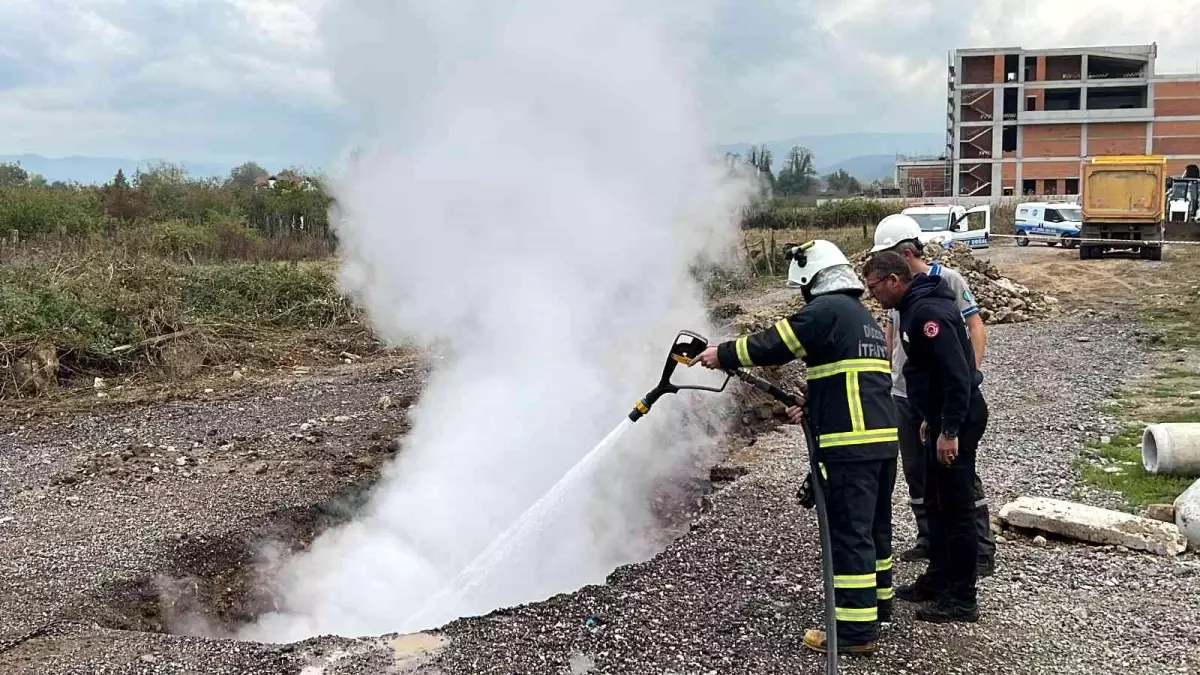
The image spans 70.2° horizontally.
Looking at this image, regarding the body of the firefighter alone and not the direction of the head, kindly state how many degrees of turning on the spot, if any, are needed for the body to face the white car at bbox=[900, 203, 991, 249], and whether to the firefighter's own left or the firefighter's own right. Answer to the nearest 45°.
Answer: approximately 45° to the firefighter's own right

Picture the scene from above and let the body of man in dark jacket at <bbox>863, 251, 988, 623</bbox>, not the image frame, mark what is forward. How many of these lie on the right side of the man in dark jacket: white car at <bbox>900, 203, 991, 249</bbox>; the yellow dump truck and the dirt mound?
3

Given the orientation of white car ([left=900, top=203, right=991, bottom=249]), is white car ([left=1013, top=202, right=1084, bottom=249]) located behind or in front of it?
behind

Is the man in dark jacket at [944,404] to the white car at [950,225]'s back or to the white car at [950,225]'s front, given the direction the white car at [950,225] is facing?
to the front

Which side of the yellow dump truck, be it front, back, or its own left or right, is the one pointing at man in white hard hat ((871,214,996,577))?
back

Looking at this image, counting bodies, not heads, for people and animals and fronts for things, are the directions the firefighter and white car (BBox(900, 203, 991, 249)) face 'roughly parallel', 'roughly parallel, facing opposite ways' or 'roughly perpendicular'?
roughly perpendicular

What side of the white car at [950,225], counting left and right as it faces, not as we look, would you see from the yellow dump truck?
left

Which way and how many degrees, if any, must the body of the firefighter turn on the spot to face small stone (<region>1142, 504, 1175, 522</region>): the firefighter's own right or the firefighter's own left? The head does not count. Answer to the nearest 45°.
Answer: approximately 90° to the firefighter's own right

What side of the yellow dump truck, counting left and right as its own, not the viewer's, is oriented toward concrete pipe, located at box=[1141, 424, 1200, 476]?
back

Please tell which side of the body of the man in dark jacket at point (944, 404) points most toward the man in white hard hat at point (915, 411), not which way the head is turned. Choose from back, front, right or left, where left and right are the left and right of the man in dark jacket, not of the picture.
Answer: right

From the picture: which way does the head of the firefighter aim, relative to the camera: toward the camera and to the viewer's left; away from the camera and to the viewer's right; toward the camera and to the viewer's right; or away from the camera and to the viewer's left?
away from the camera and to the viewer's left

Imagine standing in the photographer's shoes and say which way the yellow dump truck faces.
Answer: facing away from the viewer

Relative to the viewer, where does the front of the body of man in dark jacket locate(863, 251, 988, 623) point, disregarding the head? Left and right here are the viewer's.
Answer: facing to the left of the viewer

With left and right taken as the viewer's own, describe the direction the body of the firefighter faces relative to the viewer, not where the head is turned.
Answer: facing away from the viewer and to the left of the viewer

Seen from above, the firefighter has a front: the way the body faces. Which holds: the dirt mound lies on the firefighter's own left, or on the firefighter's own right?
on the firefighter's own right

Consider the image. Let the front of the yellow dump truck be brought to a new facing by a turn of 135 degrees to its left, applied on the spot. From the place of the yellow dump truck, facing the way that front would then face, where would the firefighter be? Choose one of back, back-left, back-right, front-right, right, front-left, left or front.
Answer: front-left

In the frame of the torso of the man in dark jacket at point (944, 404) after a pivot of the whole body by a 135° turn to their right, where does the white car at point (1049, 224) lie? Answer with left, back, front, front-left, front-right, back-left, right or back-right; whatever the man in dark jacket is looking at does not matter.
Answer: front-left

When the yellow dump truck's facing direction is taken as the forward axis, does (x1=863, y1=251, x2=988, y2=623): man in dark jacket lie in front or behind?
behind
